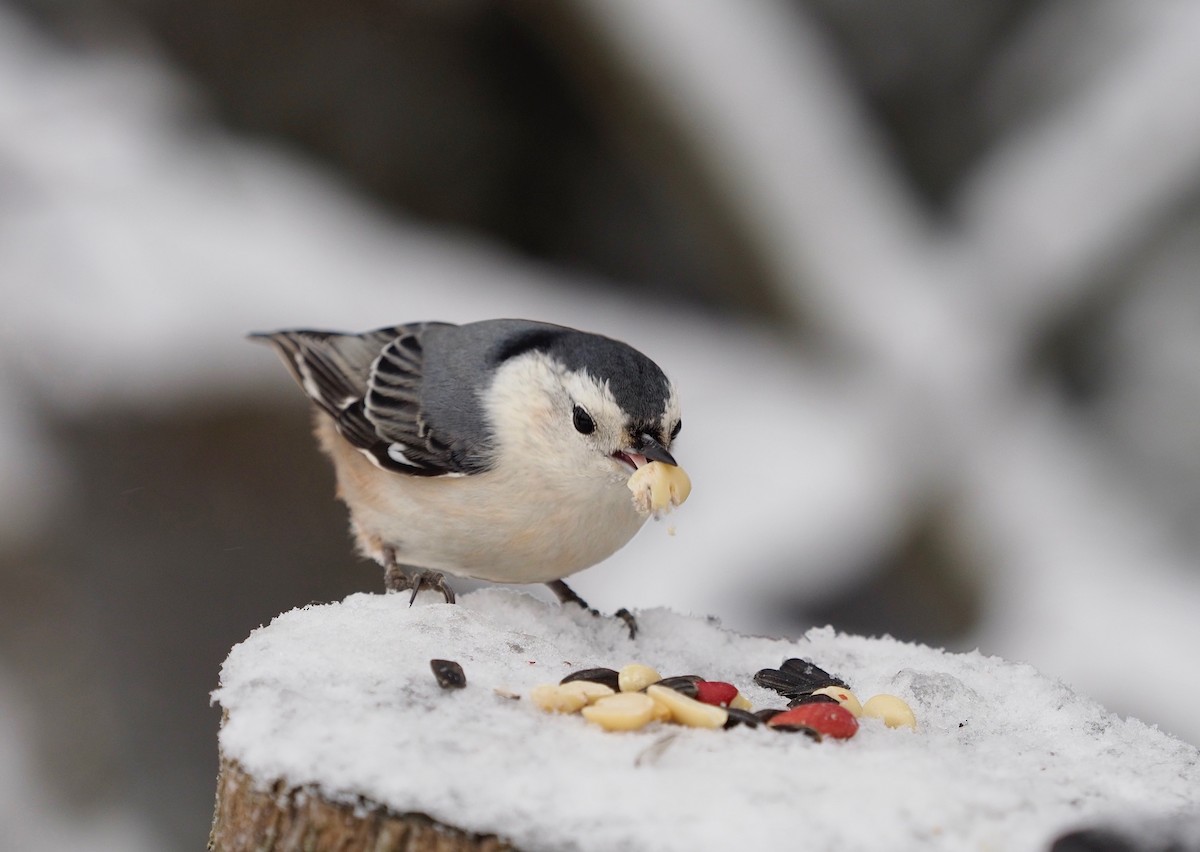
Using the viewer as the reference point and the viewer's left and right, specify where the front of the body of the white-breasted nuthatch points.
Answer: facing the viewer and to the right of the viewer

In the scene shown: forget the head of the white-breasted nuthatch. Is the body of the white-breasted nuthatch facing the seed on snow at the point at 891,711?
yes

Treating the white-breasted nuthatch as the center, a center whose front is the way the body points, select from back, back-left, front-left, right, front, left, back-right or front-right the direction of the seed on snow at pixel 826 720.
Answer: front

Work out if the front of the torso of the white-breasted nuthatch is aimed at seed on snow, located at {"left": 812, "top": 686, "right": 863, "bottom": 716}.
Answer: yes

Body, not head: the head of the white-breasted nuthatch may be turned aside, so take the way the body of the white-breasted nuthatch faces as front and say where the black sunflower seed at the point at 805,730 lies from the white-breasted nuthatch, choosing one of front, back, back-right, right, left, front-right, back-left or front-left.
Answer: front

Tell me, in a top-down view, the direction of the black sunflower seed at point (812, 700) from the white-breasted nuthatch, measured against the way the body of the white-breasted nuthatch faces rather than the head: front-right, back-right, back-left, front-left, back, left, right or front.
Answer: front

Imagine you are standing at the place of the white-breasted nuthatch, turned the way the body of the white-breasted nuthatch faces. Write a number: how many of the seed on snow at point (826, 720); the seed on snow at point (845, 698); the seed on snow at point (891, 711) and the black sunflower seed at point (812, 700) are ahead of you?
4

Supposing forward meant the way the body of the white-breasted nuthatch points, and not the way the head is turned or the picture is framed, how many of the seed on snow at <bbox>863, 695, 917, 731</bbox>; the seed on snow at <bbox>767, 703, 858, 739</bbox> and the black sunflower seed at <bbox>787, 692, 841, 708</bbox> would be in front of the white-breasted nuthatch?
3

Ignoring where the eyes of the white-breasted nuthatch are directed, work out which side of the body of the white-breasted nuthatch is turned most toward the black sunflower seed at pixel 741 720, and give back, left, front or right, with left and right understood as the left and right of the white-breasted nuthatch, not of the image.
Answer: front
